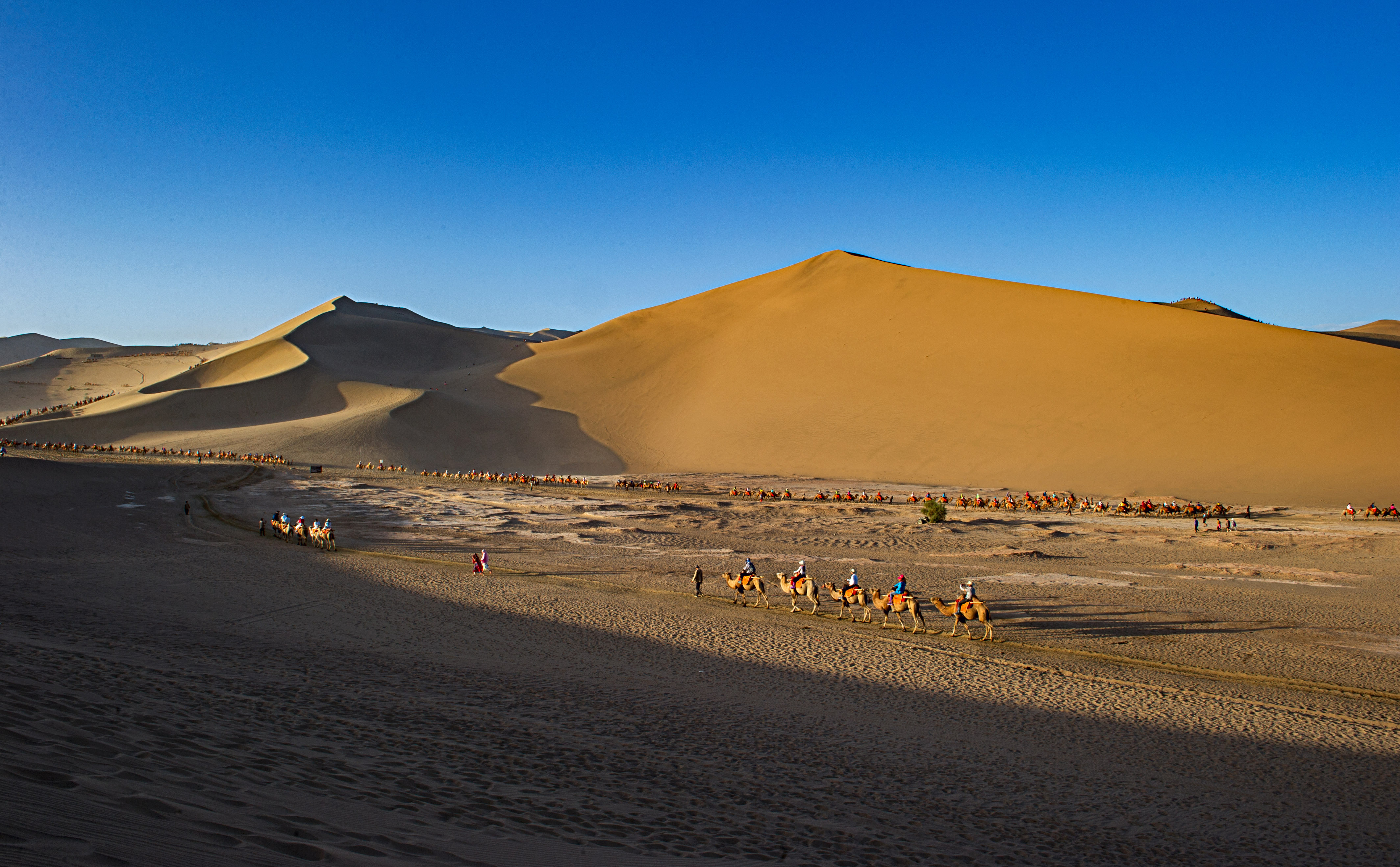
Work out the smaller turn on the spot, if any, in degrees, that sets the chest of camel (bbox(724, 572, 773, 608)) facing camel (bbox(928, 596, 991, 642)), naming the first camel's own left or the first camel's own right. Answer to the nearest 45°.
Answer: approximately 135° to the first camel's own left

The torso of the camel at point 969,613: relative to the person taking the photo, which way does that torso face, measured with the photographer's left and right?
facing to the left of the viewer

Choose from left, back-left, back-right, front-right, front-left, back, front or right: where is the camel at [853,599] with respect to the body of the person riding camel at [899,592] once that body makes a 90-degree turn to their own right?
front-left

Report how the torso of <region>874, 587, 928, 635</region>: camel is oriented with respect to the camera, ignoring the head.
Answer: to the viewer's left

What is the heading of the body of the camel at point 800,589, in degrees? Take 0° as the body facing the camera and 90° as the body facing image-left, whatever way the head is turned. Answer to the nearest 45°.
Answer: approximately 90°

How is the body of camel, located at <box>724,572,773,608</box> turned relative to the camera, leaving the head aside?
to the viewer's left

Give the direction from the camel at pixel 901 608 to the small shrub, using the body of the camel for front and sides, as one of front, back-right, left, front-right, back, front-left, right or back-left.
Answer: right

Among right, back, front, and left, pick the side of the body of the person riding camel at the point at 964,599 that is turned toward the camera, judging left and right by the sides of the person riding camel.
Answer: left

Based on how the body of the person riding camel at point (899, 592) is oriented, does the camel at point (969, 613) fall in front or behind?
behind

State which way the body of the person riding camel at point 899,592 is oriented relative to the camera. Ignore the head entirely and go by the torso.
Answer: to the viewer's left

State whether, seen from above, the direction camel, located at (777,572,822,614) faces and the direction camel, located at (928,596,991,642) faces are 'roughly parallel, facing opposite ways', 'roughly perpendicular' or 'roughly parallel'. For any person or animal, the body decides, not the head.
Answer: roughly parallel

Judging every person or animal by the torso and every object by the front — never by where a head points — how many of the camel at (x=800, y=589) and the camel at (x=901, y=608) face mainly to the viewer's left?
2

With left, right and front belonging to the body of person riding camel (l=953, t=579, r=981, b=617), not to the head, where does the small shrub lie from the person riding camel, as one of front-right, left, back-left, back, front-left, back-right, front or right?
right

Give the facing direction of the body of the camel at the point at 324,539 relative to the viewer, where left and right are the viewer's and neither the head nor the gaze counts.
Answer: facing away from the viewer and to the left of the viewer

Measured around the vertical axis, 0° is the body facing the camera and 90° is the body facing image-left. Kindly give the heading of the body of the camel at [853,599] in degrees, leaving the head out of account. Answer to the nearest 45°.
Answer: approximately 90°

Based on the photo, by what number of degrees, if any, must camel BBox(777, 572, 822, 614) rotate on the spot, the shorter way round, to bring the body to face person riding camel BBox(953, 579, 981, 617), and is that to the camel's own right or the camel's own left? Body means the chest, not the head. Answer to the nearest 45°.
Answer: approximately 135° to the camel's own left

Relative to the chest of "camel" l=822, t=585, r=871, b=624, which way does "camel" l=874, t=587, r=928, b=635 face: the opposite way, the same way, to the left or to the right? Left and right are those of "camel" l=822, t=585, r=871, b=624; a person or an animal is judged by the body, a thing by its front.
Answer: the same way
